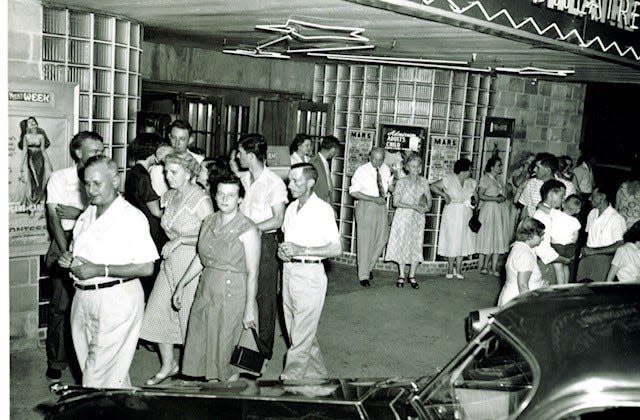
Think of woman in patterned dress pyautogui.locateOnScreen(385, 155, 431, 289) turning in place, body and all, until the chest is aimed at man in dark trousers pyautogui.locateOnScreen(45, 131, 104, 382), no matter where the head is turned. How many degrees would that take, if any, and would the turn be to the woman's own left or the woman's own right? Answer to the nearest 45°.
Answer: approximately 45° to the woman's own right

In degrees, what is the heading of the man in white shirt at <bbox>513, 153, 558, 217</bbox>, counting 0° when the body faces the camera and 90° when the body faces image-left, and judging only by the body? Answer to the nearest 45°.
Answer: approximately 45°

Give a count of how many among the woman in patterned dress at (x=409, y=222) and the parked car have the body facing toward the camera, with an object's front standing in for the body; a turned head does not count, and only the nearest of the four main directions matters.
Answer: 1

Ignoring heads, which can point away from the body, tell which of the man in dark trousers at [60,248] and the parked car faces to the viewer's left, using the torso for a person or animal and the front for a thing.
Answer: the parked car

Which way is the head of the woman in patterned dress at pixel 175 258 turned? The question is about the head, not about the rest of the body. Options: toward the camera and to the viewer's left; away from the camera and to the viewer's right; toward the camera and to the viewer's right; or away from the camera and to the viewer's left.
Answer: toward the camera and to the viewer's left

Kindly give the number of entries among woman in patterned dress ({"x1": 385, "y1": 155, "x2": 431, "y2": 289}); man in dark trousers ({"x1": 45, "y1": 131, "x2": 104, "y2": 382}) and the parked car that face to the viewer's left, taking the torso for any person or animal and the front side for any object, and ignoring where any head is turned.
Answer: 1

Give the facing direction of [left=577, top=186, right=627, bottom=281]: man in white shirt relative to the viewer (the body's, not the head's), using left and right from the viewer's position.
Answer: facing the viewer and to the left of the viewer

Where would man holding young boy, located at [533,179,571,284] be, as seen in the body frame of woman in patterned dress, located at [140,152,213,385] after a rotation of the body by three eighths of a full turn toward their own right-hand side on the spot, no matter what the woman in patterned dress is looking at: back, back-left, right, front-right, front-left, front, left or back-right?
right

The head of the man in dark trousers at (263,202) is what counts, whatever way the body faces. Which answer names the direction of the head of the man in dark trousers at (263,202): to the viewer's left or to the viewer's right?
to the viewer's left

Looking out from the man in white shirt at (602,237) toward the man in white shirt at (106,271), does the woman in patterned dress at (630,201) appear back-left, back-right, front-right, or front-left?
back-right

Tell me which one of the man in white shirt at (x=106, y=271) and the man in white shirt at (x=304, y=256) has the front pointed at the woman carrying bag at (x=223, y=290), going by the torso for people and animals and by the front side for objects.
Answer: the man in white shirt at (x=304, y=256)

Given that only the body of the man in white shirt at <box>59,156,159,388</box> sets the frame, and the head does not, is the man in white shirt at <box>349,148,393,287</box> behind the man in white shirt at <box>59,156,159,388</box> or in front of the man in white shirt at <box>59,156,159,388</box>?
behind

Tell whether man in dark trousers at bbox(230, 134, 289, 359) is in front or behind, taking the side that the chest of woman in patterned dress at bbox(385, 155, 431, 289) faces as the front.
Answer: in front

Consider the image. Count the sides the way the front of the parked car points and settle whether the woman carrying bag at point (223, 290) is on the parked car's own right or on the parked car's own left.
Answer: on the parked car's own right

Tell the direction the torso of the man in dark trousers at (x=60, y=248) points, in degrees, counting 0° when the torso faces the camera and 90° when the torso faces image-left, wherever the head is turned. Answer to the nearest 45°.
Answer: approximately 315°
